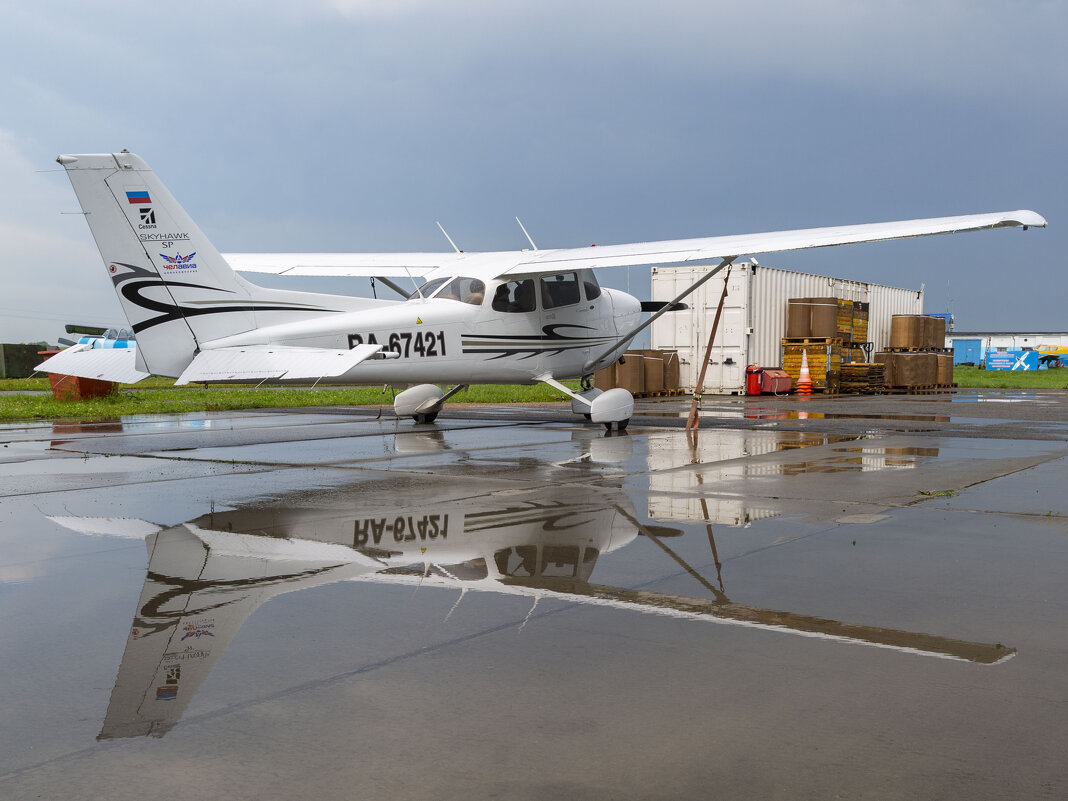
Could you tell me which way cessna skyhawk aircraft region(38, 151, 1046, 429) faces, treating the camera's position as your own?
facing away from the viewer and to the right of the viewer

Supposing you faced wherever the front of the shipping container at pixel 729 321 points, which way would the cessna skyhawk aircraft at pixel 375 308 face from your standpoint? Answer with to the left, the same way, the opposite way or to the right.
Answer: the opposite way

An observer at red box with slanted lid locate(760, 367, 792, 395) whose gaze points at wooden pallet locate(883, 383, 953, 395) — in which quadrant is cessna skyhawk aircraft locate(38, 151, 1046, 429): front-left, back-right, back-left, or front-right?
back-right

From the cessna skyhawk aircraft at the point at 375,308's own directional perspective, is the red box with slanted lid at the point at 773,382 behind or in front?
in front

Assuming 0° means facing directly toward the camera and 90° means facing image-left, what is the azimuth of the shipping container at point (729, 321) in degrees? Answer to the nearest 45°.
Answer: approximately 45°

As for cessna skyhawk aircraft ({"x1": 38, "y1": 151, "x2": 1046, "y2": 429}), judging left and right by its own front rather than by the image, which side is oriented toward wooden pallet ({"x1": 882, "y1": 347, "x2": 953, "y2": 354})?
front

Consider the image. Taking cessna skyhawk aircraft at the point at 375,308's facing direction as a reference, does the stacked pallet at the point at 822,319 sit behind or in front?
in front

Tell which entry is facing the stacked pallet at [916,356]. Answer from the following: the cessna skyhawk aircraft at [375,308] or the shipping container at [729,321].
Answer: the cessna skyhawk aircraft

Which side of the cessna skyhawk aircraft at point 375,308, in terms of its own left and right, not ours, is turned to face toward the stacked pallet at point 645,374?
front

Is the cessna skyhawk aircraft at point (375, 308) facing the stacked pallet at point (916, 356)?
yes
